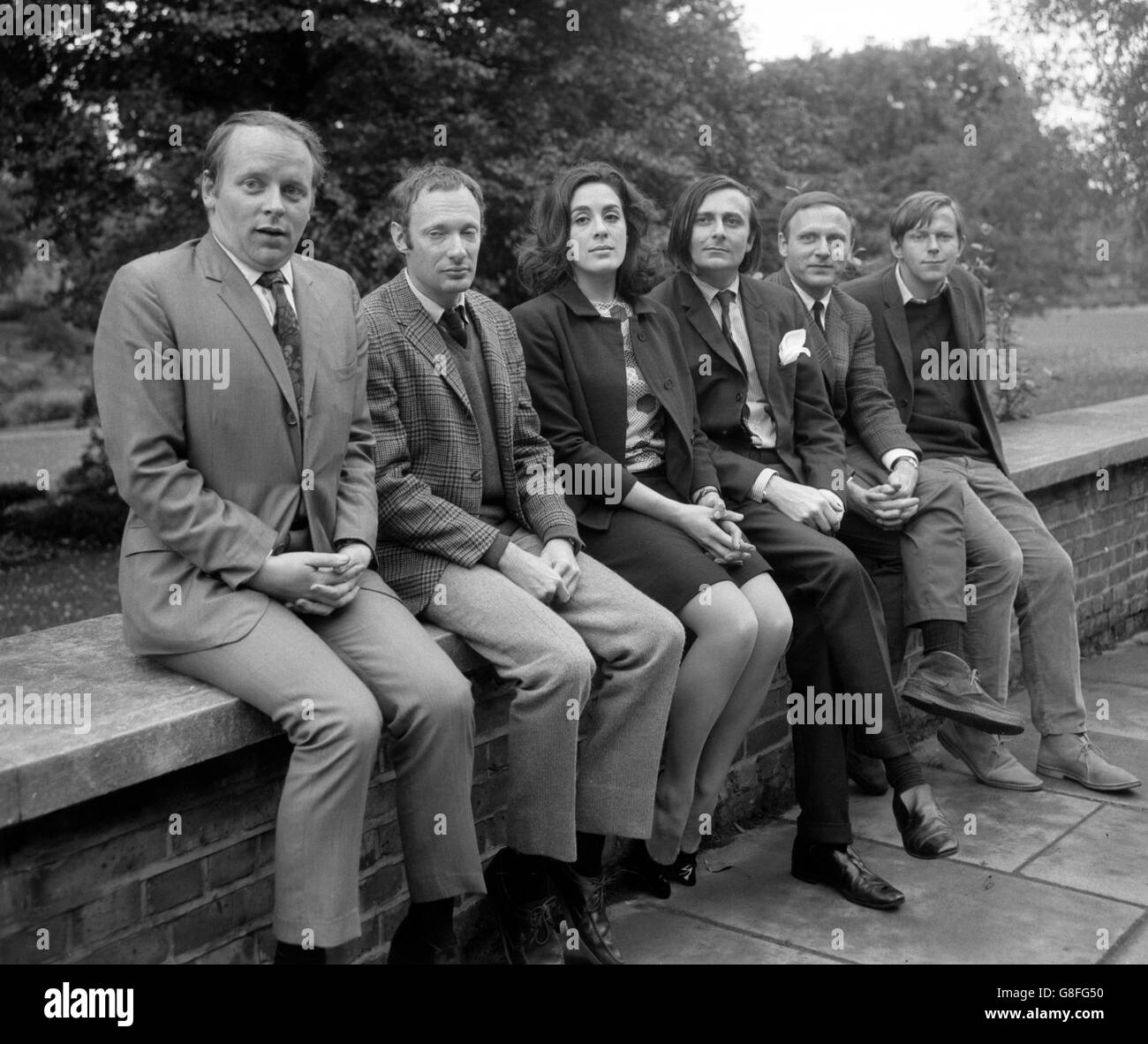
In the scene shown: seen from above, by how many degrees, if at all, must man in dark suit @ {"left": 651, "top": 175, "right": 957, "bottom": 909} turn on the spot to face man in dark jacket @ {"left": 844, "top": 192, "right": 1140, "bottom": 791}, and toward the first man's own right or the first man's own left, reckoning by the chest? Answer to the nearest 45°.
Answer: approximately 90° to the first man's own left

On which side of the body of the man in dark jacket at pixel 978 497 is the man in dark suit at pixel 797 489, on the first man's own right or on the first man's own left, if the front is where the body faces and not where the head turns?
on the first man's own right

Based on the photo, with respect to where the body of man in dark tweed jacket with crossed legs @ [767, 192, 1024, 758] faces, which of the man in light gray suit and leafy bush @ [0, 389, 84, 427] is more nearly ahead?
the man in light gray suit

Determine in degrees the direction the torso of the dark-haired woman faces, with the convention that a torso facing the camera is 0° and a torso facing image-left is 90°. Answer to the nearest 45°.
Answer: approximately 315°
